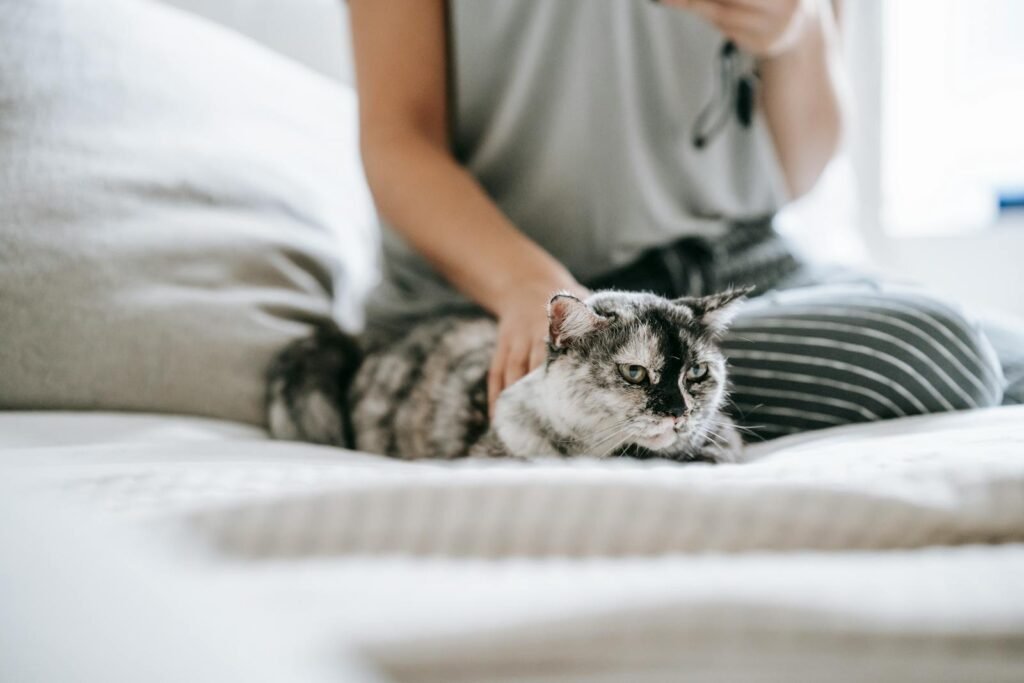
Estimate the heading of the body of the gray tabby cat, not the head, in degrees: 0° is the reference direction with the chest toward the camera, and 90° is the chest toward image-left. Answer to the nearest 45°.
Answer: approximately 315°
